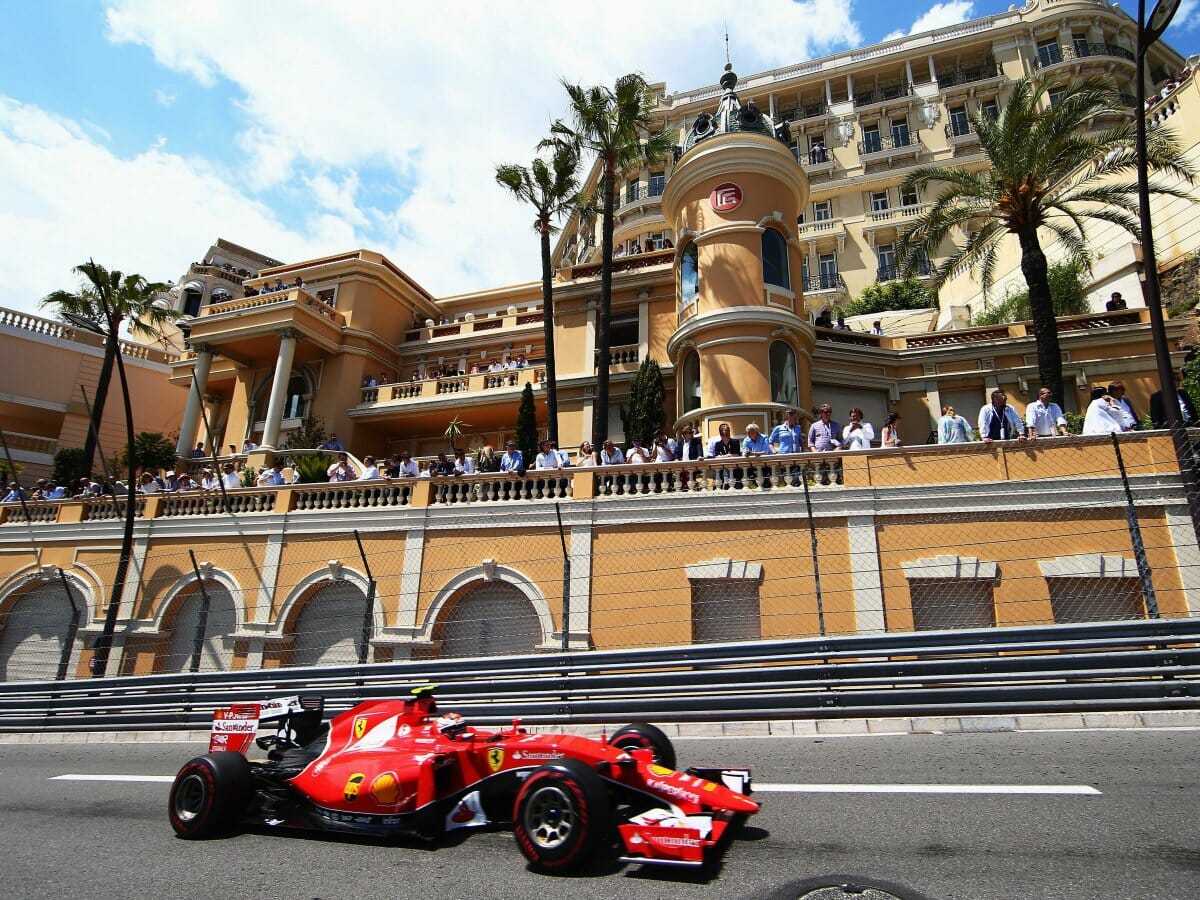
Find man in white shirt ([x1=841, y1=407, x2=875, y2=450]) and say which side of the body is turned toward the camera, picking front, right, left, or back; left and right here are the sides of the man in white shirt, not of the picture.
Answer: front

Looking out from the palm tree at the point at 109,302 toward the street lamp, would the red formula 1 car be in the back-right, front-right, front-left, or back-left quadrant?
front-right

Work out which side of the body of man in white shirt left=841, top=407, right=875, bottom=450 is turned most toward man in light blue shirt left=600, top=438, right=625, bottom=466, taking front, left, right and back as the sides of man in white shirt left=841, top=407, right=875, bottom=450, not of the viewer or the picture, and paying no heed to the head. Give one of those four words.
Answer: right

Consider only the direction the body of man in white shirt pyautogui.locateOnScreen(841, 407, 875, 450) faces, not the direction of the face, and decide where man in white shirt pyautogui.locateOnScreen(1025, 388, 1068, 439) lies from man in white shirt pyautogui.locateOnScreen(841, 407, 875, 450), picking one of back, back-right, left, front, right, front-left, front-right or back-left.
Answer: left

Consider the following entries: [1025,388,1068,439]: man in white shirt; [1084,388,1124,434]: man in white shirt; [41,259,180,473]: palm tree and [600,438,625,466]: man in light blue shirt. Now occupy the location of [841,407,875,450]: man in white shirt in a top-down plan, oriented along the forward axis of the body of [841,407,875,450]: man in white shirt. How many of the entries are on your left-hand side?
2

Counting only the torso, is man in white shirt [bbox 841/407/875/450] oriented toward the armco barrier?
yes

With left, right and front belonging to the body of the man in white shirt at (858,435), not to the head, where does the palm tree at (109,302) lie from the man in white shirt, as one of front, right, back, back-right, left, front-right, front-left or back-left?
right

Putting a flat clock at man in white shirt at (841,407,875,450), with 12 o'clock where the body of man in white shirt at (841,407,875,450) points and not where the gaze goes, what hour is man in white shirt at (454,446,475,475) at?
man in white shirt at (454,446,475,475) is roughly at 3 o'clock from man in white shirt at (841,407,875,450).

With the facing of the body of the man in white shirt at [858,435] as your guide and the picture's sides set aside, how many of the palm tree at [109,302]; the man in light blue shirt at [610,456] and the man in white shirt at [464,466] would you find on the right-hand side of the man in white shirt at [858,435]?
3

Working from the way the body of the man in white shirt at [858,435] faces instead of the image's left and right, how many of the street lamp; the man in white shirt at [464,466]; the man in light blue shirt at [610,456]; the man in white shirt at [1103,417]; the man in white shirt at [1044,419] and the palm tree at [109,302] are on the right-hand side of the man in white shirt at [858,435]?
3

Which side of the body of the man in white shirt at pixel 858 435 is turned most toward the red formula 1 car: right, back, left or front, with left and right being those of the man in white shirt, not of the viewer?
front

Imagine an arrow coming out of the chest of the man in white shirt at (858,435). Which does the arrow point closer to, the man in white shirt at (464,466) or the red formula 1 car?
the red formula 1 car
